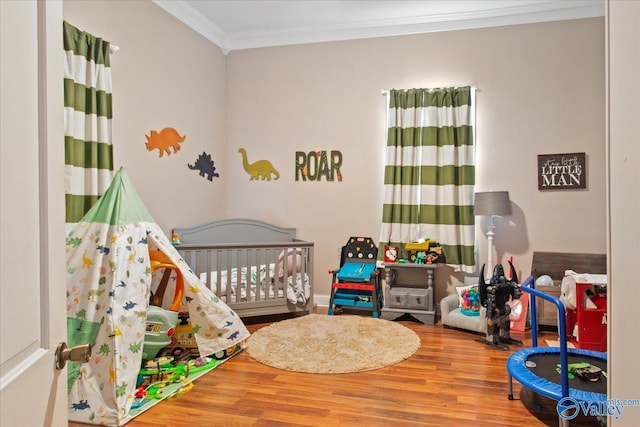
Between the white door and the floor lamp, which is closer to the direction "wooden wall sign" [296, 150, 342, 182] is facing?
the white door

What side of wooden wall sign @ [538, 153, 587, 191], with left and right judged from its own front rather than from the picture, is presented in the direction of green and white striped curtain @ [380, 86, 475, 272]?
right

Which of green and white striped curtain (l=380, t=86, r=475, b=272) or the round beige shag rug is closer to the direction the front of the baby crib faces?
the round beige shag rug

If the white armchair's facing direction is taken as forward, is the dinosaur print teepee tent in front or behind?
in front

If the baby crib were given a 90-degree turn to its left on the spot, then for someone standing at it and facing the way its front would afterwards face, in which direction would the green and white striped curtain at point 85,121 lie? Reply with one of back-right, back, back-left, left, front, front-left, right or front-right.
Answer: back-right

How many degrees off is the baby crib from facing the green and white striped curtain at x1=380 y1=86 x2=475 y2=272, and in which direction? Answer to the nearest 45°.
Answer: approximately 90° to its left

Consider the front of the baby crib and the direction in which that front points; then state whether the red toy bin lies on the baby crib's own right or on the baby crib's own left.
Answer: on the baby crib's own left

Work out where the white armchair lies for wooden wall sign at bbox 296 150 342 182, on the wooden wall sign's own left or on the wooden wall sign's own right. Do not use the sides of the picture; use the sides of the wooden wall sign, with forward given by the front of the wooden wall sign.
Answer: on the wooden wall sign's own left

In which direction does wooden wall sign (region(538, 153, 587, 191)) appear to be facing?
toward the camera

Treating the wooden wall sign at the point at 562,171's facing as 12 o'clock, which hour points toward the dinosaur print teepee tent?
The dinosaur print teepee tent is roughly at 1 o'clock from the wooden wall sign.

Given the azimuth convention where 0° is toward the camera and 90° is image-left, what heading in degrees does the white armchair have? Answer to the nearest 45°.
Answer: approximately 45°

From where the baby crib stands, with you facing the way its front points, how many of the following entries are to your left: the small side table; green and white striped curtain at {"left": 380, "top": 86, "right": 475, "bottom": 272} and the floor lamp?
3

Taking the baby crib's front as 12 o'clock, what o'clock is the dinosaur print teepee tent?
The dinosaur print teepee tent is roughly at 1 o'clock from the baby crib.

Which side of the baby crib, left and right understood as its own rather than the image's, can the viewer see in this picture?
front

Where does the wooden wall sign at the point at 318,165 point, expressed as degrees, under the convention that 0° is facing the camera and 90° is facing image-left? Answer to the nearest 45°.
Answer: approximately 0°
